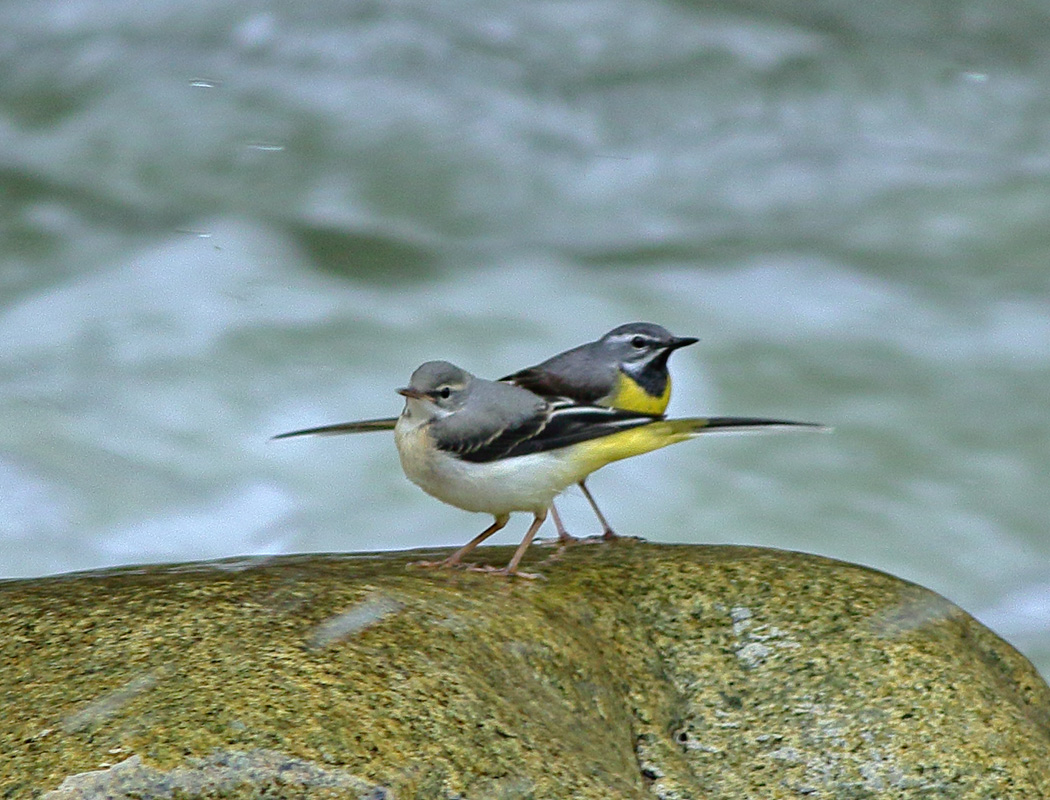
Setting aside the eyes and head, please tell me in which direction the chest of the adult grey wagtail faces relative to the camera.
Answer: to the viewer's right

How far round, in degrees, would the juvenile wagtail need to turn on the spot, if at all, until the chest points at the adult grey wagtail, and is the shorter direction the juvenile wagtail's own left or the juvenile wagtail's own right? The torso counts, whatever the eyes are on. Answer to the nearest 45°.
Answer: approximately 90° to the juvenile wagtail's own right

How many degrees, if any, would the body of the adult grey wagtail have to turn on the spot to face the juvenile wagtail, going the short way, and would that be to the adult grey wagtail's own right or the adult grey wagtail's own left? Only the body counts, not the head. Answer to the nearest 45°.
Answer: approximately 90° to the adult grey wagtail's own right

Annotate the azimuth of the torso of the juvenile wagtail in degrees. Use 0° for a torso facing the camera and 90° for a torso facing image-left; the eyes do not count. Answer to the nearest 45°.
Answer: approximately 90°

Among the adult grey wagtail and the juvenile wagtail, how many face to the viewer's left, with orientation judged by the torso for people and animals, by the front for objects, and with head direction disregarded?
1

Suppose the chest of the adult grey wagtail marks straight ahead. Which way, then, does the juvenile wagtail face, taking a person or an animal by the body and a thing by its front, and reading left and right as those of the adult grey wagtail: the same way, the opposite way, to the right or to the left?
the opposite way

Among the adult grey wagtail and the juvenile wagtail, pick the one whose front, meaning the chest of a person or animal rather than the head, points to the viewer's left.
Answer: the juvenile wagtail
